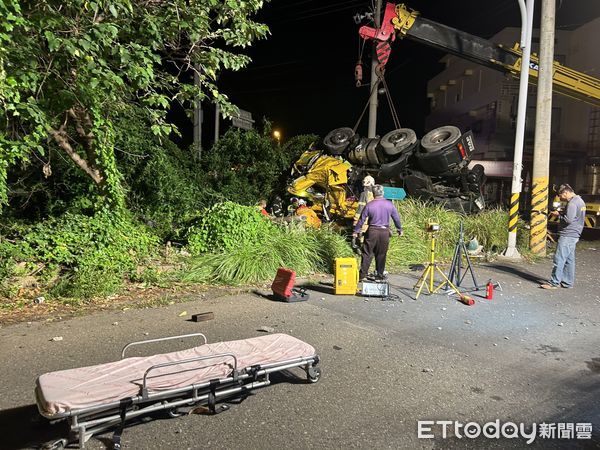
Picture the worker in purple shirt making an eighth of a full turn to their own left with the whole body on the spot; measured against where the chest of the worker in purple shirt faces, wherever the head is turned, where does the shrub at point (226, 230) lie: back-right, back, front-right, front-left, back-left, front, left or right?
front-left

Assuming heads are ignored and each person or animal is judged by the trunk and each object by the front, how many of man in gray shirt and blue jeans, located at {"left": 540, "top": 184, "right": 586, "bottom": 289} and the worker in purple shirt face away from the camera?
1

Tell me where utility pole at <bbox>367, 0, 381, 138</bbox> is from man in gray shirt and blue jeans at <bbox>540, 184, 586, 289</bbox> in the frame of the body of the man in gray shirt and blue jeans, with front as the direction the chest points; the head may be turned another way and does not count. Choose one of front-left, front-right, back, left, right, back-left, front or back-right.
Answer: front-right

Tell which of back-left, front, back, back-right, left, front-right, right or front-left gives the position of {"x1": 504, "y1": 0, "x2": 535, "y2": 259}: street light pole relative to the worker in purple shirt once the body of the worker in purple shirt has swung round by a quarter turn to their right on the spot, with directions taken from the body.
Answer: front-left

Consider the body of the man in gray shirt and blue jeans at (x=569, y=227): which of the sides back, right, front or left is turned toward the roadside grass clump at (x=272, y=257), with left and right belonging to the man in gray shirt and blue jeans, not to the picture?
front

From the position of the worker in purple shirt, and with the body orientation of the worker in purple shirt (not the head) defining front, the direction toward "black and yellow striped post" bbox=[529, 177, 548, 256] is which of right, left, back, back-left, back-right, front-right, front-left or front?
front-right

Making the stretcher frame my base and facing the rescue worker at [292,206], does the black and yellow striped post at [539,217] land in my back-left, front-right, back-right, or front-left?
front-right

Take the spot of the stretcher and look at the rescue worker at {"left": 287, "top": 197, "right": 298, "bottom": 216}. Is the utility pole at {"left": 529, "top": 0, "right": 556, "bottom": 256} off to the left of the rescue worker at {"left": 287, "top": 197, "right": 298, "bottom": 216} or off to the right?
right

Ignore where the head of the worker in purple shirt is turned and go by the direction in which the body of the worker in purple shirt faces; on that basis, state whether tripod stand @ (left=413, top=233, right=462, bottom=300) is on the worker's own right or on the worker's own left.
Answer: on the worker's own right

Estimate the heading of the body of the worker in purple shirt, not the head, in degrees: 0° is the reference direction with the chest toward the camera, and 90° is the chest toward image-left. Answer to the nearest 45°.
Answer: approximately 180°

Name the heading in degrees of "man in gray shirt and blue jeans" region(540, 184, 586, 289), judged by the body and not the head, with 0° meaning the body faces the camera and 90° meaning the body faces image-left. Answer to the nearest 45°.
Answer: approximately 90°

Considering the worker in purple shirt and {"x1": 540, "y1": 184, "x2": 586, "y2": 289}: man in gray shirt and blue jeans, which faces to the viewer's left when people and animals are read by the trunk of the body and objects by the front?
the man in gray shirt and blue jeans

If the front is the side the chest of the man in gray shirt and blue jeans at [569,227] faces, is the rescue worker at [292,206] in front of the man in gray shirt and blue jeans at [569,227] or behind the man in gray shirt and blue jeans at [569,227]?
in front

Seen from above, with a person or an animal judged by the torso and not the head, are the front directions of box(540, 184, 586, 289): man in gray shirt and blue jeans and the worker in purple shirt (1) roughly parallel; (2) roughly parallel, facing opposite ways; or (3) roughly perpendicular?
roughly perpendicular

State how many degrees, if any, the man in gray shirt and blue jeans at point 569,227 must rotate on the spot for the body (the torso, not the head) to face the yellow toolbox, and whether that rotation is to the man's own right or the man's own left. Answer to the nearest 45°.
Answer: approximately 45° to the man's own left

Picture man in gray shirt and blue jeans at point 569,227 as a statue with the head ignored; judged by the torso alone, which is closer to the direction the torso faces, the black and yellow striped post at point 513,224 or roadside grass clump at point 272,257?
the roadside grass clump

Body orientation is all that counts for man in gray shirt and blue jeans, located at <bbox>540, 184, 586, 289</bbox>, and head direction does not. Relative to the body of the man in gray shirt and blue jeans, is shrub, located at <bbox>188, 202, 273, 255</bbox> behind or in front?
in front

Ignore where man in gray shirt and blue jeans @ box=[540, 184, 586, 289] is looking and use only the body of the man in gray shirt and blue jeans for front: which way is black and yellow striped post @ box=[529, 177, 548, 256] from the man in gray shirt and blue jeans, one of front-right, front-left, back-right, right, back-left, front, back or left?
right
